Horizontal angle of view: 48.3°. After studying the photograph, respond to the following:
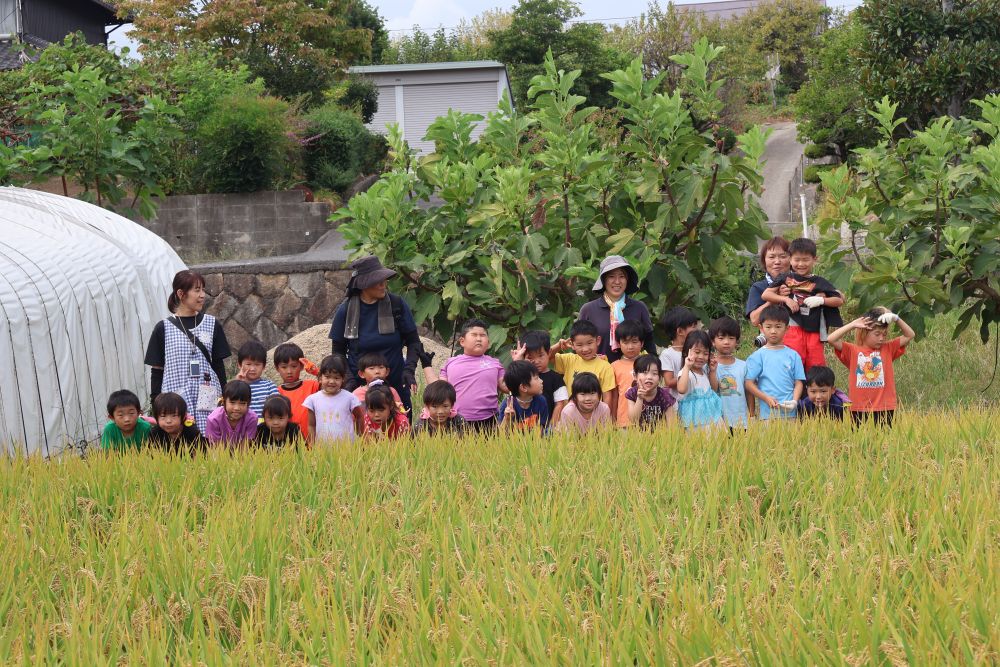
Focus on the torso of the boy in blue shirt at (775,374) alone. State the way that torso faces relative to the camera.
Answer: toward the camera

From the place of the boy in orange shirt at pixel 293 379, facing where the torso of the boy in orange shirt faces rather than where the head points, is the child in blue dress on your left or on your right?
on your left

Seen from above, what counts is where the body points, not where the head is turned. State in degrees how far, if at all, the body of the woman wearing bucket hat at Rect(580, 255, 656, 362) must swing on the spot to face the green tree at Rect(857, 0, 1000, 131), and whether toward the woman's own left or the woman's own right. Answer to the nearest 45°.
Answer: approximately 135° to the woman's own left

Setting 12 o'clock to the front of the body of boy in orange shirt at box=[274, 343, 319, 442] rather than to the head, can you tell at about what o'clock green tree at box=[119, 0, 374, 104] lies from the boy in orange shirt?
The green tree is roughly at 6 o'clock from the boy in orange shirt.

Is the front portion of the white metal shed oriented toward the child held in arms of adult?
yes

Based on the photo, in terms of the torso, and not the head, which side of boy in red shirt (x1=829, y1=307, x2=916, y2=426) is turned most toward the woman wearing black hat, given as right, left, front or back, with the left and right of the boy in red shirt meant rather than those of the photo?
right

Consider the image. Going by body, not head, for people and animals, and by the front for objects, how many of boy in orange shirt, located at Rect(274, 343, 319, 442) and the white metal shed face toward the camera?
2

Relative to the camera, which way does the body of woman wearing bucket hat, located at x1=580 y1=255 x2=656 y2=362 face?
toward the camera

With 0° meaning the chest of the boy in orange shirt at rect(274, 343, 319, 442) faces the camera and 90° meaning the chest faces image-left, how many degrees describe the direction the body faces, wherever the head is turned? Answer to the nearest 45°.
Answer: approximately 0°

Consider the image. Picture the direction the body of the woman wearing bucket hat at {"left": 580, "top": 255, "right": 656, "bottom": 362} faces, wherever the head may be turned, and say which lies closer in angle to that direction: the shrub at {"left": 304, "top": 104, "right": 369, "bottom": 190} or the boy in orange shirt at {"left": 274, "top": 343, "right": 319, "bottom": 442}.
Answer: the boy in orange shirt

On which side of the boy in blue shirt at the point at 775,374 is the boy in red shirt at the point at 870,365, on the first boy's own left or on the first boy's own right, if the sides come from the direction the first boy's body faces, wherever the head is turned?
on the first boy's own left
